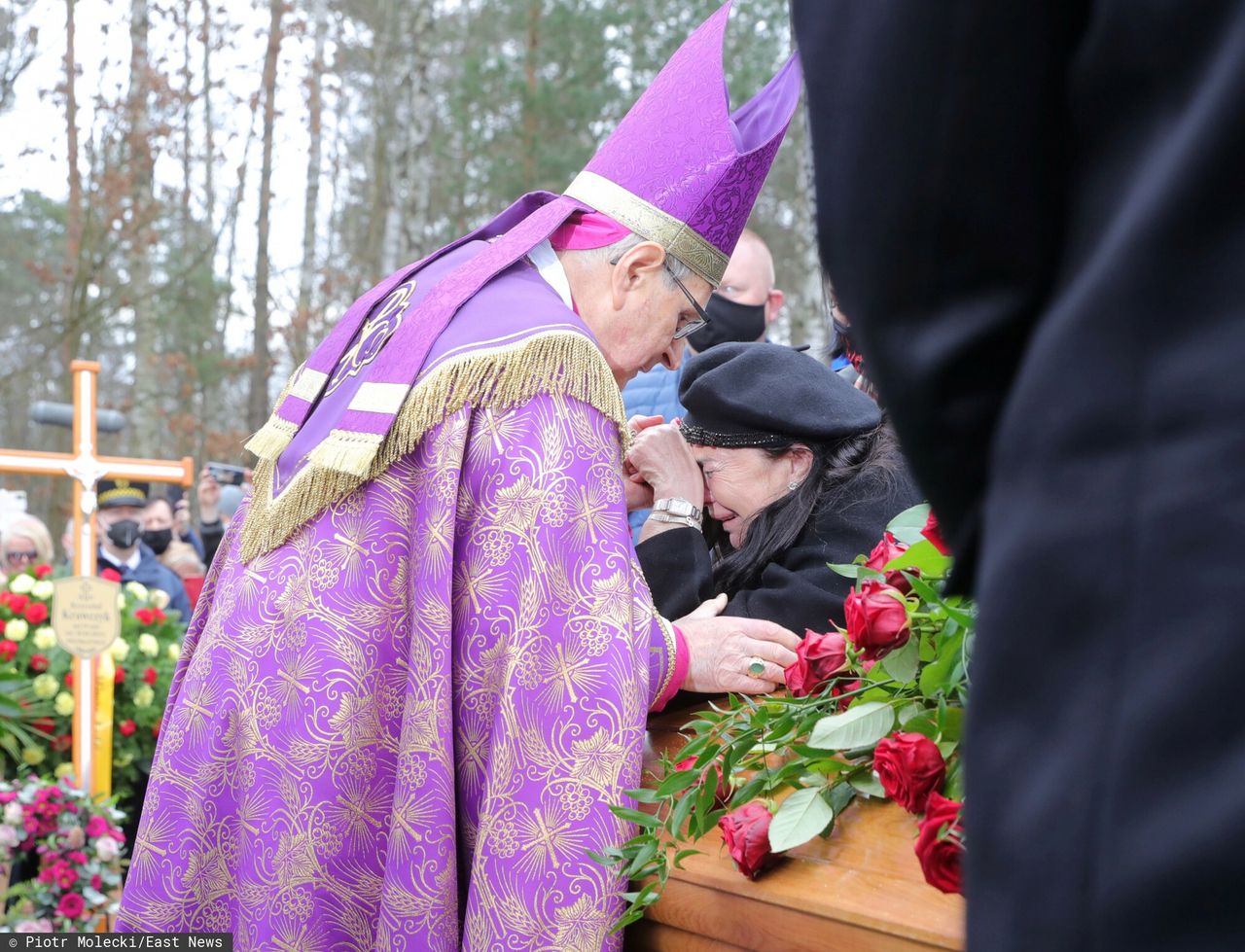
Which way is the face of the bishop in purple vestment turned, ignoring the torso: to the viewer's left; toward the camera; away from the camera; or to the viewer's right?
to the viewer's right

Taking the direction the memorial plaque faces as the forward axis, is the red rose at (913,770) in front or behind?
in front

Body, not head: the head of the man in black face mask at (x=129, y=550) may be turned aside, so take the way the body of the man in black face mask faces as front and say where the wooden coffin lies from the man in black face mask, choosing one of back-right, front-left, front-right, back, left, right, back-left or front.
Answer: front

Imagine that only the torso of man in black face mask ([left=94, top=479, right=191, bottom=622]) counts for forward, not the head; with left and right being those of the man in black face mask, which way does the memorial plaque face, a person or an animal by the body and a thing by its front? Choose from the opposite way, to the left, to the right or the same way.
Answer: the same way

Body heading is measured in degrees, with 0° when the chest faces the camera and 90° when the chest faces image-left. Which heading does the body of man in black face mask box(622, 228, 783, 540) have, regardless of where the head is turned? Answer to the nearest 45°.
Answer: approximately 45°

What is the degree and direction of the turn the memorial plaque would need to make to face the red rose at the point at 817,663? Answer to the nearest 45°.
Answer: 0° — it already faces it

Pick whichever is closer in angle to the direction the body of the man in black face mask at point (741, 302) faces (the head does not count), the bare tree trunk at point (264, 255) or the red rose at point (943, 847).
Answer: the red rose

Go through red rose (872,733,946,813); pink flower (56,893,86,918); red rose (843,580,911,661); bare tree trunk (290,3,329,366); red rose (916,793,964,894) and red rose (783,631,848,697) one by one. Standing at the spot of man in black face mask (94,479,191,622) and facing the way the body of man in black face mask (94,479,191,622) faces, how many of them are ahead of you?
5

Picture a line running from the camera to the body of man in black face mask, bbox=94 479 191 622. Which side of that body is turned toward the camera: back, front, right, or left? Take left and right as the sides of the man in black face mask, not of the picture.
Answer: front

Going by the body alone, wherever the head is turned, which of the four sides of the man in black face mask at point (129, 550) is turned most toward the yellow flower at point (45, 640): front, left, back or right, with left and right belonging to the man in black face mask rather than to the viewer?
front

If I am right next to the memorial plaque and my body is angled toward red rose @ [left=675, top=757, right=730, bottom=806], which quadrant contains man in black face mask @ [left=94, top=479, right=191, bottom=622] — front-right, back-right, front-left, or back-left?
back-left

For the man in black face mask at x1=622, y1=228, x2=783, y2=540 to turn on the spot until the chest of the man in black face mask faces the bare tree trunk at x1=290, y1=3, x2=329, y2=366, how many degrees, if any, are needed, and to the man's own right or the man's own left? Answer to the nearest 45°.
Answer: approximately 135° to the man's own right

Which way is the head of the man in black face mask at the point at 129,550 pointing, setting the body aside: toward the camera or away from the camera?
toward the camera

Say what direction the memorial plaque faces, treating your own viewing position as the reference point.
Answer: facing the viewer

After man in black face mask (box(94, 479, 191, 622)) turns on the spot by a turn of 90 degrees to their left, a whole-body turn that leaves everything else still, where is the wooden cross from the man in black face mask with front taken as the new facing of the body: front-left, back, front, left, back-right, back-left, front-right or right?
right

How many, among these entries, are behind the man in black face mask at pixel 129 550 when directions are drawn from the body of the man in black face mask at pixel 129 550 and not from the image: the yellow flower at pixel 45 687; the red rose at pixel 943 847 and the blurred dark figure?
0

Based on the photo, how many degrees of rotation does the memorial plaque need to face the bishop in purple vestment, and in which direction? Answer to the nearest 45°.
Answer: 0° — it already faces them

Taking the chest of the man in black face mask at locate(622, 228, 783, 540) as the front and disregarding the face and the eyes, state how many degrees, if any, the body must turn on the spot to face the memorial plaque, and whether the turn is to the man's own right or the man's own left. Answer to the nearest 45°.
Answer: approximately 45° to the man's own right
